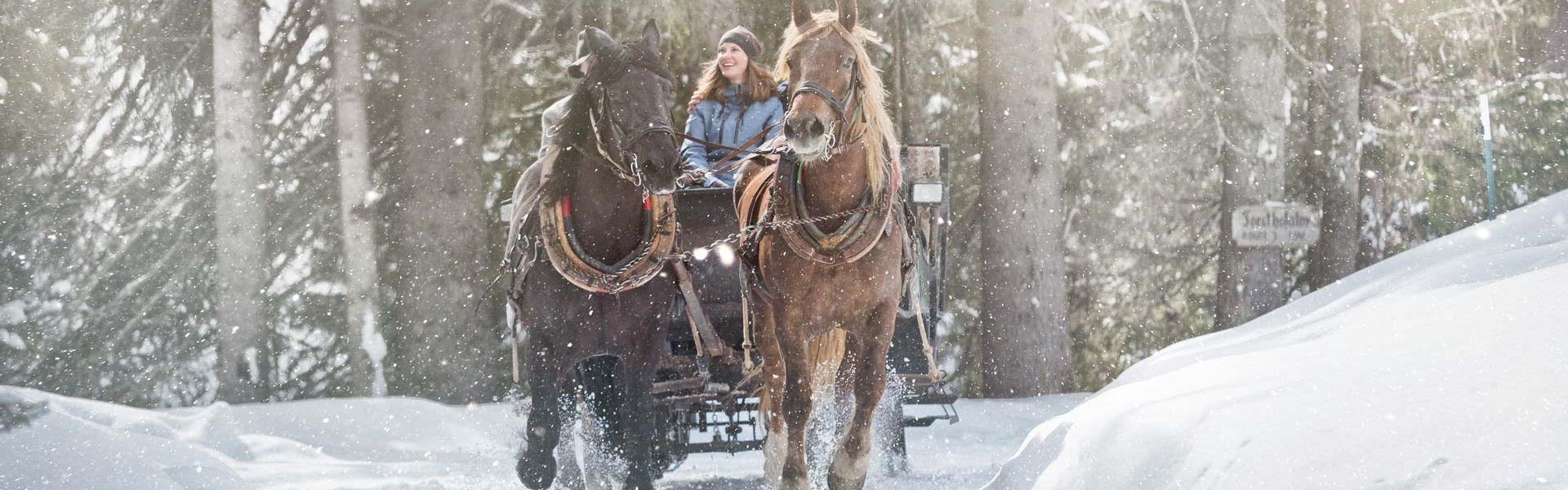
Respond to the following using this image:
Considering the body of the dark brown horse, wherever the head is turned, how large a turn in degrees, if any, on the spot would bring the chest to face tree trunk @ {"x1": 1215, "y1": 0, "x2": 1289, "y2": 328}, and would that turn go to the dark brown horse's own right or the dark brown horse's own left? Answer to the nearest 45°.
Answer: approximately 135° to the dark brown horse's own left

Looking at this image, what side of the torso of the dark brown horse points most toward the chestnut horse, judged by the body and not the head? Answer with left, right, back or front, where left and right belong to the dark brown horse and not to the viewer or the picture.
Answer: left

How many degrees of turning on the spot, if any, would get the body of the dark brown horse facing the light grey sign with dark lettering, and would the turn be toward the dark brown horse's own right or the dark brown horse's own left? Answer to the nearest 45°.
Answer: approximately 135° to the dark brown horse's own left

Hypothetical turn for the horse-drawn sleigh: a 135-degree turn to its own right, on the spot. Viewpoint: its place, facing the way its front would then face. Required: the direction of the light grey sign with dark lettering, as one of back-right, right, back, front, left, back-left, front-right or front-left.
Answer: right

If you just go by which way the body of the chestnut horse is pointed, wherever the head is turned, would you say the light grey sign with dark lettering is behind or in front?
behind

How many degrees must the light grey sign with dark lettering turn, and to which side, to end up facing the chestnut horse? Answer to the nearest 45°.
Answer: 0° — it already faces it
